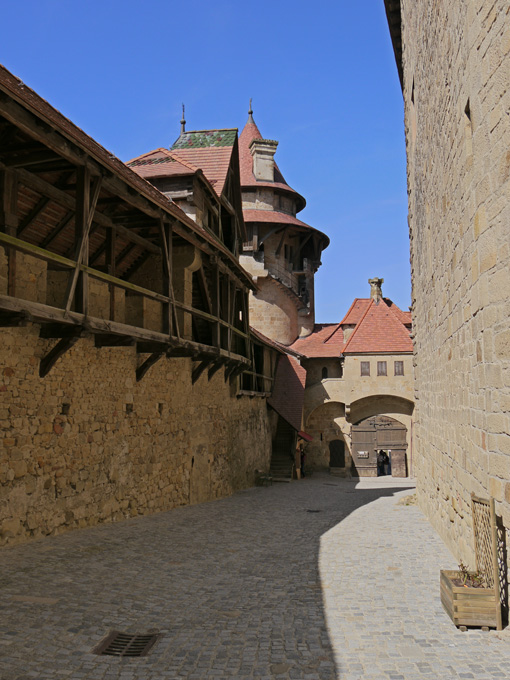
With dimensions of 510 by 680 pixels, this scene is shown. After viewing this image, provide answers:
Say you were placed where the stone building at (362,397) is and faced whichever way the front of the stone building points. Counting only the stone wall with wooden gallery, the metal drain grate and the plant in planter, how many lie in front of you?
3

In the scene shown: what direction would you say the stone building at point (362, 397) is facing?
toward the camera

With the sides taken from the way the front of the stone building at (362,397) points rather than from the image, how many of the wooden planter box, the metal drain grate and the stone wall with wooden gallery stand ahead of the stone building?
3

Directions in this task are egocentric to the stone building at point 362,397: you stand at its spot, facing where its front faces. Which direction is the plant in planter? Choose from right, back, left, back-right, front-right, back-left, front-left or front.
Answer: front

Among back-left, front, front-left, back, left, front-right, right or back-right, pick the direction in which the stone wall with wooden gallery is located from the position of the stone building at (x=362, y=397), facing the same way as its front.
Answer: front

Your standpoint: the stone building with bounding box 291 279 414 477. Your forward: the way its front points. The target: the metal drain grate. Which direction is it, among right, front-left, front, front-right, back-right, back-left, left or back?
front

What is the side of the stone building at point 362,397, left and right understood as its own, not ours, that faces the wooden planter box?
front
